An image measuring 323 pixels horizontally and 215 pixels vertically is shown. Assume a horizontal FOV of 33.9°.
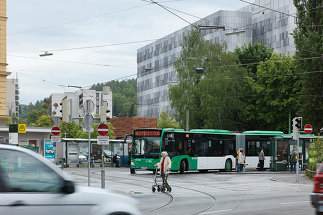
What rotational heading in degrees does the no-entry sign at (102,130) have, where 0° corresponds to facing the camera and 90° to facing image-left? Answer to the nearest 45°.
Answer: approximately 0°

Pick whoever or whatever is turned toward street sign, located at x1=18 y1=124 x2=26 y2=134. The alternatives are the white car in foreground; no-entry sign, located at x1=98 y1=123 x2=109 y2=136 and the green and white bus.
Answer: the green and white bus

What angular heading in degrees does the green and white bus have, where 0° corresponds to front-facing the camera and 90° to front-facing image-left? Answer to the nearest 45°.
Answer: approximately 45°

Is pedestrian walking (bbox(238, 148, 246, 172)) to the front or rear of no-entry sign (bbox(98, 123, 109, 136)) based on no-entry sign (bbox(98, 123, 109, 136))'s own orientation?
to the rear

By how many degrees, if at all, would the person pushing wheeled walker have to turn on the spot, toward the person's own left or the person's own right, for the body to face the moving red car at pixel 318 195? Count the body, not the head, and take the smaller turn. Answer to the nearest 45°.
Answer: approximately 45° to the person's own left

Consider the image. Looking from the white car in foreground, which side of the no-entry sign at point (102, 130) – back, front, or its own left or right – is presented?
front

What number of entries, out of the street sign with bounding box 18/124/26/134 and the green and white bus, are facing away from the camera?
0

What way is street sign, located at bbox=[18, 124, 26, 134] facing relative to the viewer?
toward the camera

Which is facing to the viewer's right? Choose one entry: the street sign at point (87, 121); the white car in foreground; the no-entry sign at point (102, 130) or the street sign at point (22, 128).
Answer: the white car in foreground

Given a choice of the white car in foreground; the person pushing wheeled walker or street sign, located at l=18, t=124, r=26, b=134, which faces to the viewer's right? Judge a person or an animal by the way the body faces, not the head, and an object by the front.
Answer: the white car in foreground

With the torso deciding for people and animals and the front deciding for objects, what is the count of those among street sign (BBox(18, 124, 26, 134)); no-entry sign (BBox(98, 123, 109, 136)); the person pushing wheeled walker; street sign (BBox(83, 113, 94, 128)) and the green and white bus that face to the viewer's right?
0

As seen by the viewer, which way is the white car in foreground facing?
to the viewer's right
